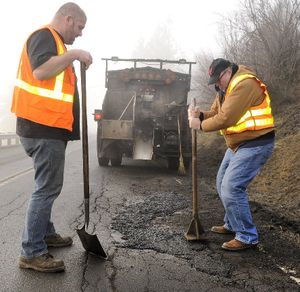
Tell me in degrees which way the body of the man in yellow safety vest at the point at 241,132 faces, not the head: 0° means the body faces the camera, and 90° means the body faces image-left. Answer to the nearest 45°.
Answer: approximately 90°

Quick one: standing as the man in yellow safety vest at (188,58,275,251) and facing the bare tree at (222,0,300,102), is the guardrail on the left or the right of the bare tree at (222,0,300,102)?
left

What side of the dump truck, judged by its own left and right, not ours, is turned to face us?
back

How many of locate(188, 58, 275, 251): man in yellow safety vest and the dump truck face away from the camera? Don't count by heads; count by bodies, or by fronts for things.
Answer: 1

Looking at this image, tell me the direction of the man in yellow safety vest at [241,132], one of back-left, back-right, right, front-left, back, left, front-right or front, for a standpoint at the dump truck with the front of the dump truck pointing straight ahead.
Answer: back

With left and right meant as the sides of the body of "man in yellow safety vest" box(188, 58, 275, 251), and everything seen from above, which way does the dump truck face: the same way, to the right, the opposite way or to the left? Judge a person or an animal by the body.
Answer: to the right

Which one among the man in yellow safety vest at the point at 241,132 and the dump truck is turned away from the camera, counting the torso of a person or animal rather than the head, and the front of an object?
the dump truck

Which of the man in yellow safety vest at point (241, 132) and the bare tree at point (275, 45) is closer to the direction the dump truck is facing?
the bare tree

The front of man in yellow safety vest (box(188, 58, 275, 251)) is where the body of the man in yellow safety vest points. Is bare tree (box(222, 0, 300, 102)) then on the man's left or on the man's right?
on the man's right

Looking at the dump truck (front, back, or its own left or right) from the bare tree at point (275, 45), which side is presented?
right
